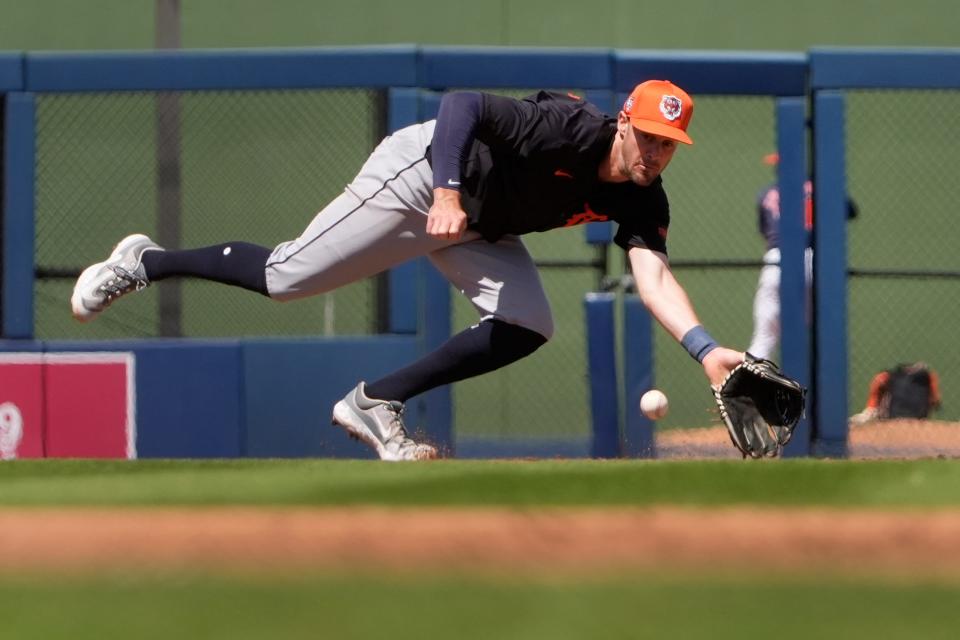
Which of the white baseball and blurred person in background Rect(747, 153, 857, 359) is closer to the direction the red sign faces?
the white baseball

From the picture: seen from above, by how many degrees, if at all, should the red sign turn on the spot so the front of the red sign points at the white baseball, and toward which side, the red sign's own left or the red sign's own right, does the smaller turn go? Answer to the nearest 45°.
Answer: approximately 45° to the red sign's own left

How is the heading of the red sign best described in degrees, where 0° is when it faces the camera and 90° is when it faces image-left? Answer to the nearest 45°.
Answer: approximately 0°

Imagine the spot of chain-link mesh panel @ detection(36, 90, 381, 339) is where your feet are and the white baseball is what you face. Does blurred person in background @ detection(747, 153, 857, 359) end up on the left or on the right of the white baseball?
left
